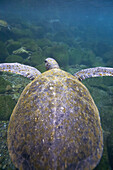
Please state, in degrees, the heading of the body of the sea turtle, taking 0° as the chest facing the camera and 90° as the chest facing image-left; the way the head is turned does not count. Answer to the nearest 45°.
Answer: approximately 180°

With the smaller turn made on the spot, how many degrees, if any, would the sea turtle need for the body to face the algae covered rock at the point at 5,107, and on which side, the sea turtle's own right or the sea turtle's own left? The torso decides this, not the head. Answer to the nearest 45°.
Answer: approximately 45° to the sea turtle's own left
